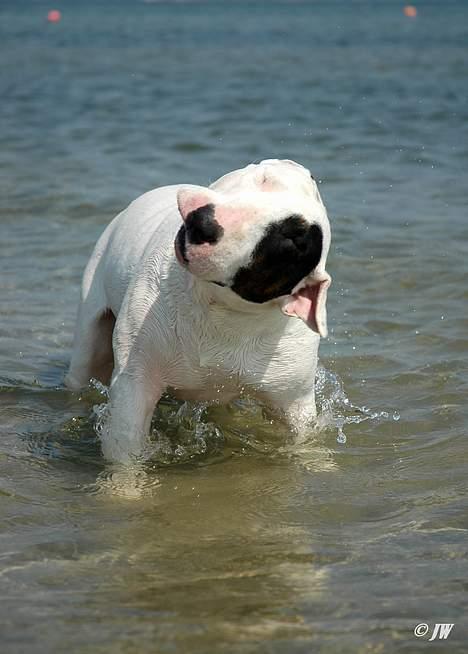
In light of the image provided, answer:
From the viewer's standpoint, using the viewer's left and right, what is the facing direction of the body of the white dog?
facing the viewer and to the right of the viewer
